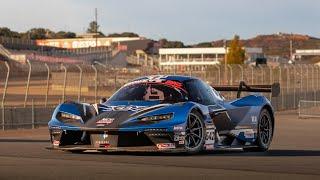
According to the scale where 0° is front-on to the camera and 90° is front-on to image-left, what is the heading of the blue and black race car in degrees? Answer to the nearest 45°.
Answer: approximately 45°

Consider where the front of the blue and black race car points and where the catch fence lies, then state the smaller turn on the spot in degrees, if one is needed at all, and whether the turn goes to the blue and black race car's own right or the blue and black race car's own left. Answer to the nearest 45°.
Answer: approximately 135° to the blue and black race car's own right
